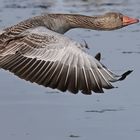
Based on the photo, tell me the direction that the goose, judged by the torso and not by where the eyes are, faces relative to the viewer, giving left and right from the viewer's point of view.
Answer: facing to the right of the viewer
